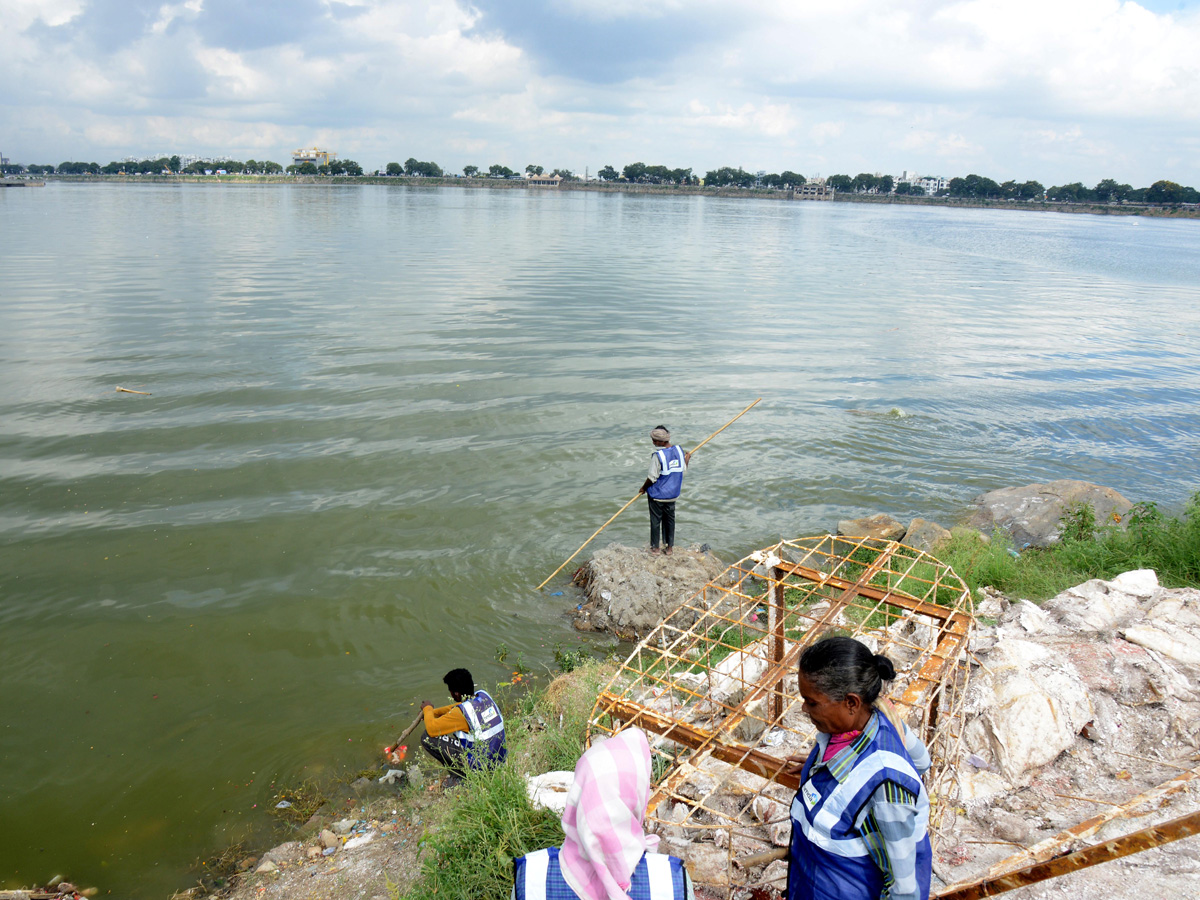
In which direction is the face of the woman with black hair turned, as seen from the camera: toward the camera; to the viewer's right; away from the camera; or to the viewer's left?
to the viewer's left

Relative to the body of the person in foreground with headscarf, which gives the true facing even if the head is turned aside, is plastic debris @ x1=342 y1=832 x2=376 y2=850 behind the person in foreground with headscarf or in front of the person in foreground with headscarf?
in front

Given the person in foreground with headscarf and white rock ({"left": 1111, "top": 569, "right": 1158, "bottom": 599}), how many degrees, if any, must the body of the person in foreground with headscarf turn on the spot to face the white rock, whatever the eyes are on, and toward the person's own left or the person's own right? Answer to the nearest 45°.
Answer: approximately 45° to the person's own right

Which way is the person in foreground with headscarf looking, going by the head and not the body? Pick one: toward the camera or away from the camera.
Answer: away from the camera

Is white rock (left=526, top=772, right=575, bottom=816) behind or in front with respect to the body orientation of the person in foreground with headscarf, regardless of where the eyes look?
in front

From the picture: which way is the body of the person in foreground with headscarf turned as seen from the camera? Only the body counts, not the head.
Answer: away from the camera

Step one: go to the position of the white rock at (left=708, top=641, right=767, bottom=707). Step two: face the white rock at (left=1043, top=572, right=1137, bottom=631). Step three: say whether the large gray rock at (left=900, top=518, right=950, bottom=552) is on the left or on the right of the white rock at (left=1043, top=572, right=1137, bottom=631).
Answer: left

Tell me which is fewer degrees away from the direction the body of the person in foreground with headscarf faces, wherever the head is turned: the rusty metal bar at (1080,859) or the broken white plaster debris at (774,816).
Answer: the broken white plaster debris

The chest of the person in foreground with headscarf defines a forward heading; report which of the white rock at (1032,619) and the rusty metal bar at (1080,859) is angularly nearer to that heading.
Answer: the white rock

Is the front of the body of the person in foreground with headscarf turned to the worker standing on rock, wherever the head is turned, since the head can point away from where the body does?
yes

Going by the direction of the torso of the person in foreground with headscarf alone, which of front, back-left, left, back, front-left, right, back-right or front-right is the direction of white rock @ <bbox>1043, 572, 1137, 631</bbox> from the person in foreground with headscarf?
front-right

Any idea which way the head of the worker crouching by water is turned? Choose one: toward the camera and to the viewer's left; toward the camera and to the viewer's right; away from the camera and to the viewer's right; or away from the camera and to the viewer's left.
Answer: away from the camera and to the viewer's left
